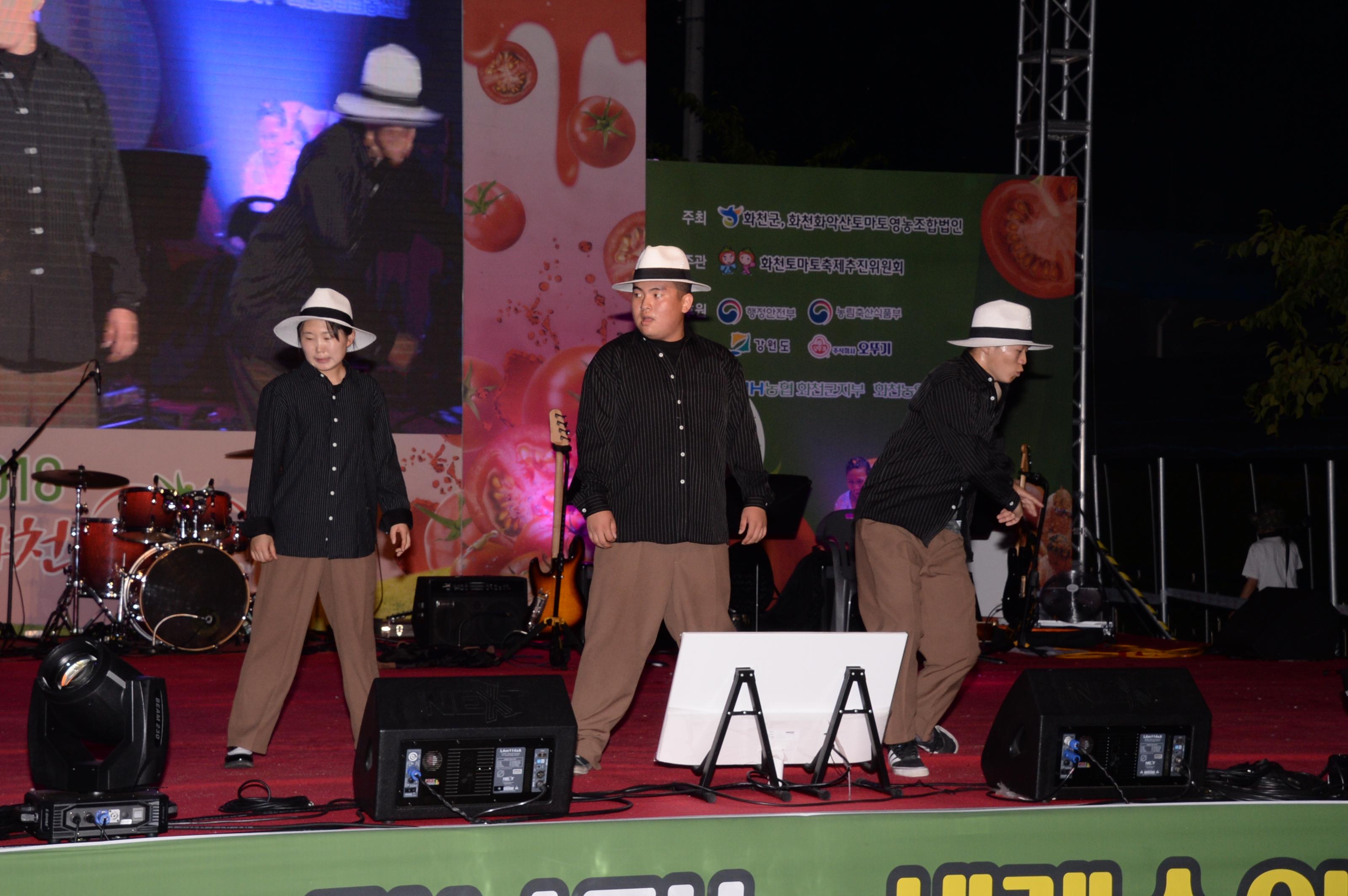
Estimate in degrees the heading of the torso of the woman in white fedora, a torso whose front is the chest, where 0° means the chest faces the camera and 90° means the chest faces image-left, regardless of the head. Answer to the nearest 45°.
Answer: approximately 0°

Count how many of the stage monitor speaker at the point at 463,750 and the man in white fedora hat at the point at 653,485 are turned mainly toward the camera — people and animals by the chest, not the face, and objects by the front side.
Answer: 1

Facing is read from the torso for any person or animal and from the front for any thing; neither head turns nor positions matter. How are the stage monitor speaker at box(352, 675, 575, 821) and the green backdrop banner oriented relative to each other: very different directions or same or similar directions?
very different directions

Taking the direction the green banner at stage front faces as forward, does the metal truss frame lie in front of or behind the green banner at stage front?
behind

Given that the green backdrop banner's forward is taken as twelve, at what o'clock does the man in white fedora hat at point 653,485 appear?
The man in white fedora hat is roughly at 12 o'clock from the green backdrop banner.

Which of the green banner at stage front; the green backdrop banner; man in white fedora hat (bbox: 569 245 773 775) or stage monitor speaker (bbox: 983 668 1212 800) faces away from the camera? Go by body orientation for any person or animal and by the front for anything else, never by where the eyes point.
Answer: the stage monitor speaker

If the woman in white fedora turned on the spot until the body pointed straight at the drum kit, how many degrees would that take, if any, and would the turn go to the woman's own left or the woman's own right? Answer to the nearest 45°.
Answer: approximately 180°

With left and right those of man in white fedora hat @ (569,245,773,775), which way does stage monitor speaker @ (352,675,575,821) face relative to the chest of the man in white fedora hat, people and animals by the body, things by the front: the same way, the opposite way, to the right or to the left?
the opposite way

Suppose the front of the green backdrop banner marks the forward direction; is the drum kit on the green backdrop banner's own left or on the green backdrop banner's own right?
on the green backdrop banner's own right

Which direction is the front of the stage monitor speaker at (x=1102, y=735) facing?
away from the camera

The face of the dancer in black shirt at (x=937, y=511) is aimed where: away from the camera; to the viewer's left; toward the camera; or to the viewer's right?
to the viewer's right

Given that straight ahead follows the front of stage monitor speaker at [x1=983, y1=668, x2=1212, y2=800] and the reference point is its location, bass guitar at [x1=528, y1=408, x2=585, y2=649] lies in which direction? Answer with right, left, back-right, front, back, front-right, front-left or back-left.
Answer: front-left

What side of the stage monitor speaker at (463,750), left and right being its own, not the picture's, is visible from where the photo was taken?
back

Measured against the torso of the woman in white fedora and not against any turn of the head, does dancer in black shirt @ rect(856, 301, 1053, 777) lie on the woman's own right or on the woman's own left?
on the woman's own left
